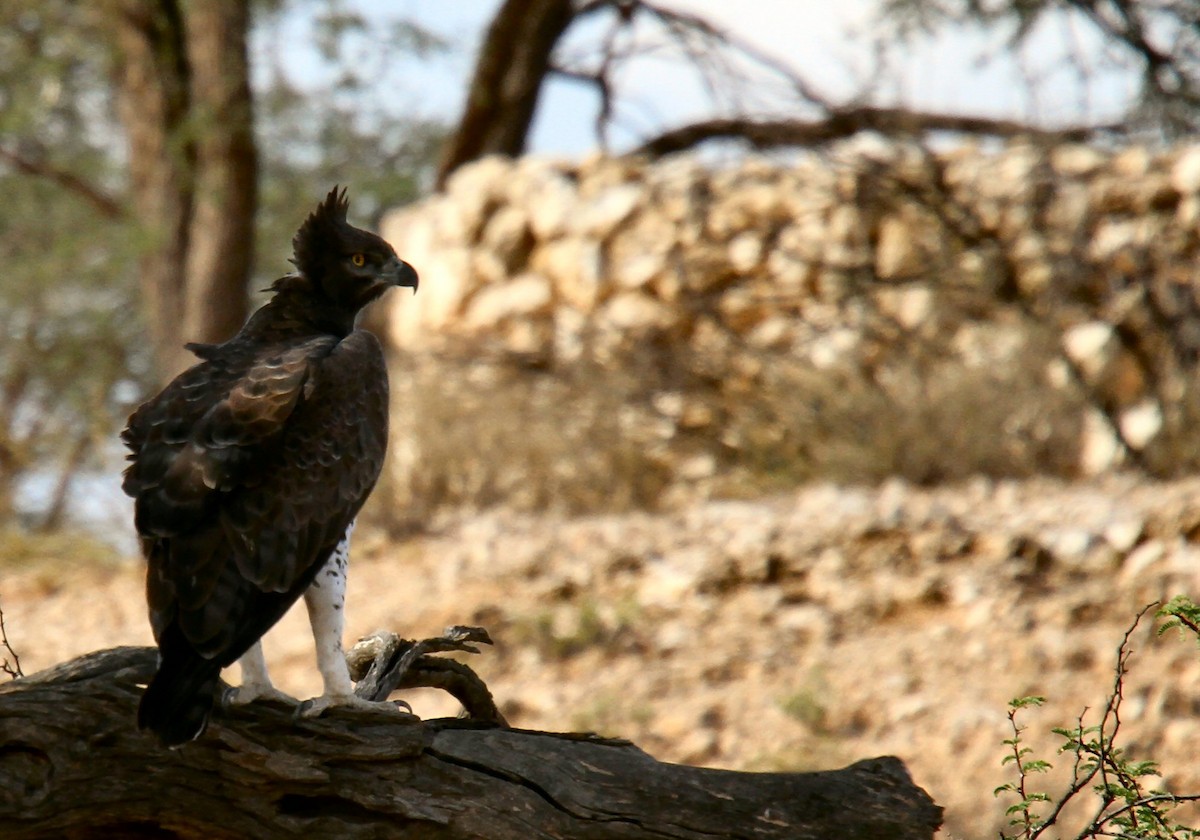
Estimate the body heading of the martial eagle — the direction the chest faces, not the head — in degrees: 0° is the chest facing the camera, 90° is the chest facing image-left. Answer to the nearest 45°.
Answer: approximately 225°
